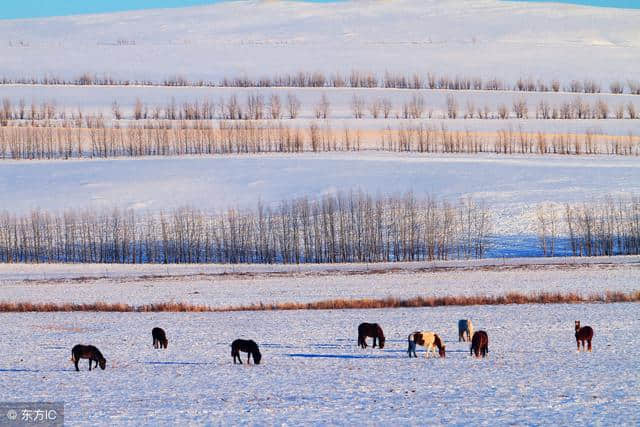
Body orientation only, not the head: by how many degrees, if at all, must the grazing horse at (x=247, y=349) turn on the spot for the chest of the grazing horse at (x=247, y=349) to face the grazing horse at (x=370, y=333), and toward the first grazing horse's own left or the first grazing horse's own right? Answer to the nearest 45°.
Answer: approximately 45° to the first grazing horse's own left

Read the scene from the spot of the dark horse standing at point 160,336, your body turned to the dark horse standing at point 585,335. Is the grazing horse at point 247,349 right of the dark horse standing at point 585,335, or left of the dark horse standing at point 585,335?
right

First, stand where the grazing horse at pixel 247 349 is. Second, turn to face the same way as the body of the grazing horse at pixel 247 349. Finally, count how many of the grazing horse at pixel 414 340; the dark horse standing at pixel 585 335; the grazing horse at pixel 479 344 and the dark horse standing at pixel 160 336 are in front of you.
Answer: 3

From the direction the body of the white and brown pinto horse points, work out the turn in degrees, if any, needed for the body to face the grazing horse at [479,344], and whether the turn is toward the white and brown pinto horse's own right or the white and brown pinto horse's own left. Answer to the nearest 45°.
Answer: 0° — it already faces it

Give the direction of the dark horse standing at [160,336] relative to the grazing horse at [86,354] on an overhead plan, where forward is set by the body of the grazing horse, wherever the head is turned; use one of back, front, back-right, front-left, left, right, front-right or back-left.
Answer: front-left

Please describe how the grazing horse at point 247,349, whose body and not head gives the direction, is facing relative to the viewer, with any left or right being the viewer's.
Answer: facing to the right of the viewer

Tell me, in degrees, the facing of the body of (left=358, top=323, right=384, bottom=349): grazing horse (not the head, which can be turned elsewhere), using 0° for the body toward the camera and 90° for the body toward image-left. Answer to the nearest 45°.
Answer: approximately 270°
